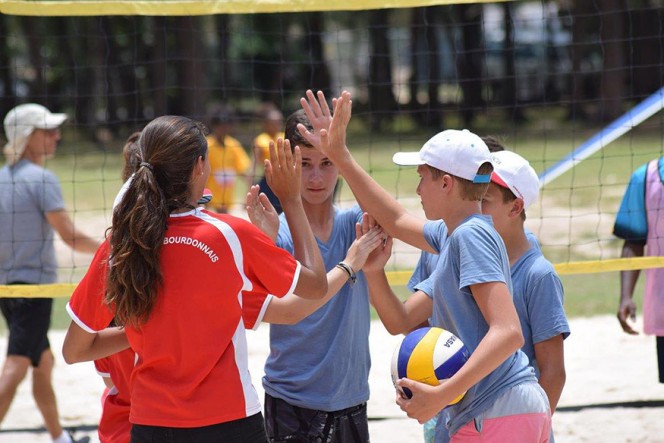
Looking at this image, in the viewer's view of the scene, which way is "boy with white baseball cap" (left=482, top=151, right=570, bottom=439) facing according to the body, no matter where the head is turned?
to the viewer's left

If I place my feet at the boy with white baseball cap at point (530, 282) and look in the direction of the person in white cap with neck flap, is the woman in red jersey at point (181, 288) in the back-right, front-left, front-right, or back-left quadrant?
front-left

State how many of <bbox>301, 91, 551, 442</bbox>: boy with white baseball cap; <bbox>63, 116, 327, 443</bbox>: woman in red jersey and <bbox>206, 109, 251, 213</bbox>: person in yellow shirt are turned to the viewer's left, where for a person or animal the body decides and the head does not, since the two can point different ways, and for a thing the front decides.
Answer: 1

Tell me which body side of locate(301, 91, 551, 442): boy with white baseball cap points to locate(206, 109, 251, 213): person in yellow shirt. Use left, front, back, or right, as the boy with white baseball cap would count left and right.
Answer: right

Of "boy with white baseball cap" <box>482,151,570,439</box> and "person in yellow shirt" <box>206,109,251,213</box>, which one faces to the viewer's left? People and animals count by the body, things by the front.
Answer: the boy with white baseball cap

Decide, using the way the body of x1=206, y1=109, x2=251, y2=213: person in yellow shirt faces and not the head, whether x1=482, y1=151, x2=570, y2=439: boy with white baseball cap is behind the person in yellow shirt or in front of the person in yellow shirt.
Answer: in front

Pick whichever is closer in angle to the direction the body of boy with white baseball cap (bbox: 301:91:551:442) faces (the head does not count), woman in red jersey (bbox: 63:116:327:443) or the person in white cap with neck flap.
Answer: the woman in red jersey

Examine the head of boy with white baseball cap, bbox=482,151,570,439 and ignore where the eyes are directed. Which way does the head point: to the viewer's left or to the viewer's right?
to the viewer's left

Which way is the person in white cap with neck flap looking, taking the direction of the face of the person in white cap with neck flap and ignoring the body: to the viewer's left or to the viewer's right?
to the viewer's right

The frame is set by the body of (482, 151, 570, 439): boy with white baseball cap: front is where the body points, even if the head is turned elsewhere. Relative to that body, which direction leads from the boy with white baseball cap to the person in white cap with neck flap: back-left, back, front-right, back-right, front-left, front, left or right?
front-right

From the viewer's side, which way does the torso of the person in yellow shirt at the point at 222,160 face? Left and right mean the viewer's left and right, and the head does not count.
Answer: facing the viewer

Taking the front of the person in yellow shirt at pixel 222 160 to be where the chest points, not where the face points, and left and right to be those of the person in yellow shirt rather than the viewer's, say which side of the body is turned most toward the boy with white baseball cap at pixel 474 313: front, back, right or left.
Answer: front

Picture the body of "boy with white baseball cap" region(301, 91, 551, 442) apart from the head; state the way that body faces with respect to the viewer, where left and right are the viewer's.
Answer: facing to the left of the viewer

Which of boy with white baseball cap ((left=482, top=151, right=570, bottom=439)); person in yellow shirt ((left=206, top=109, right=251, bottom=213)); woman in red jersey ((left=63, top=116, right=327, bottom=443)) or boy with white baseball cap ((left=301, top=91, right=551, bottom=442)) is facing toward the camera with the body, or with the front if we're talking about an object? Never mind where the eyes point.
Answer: the person in yellow shirt

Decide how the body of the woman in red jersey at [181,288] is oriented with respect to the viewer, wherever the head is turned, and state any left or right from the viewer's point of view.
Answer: facing away from the viewer and to the right of the viewer

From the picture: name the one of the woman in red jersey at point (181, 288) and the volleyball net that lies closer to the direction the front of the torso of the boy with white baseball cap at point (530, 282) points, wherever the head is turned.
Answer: the woman in red jersey
